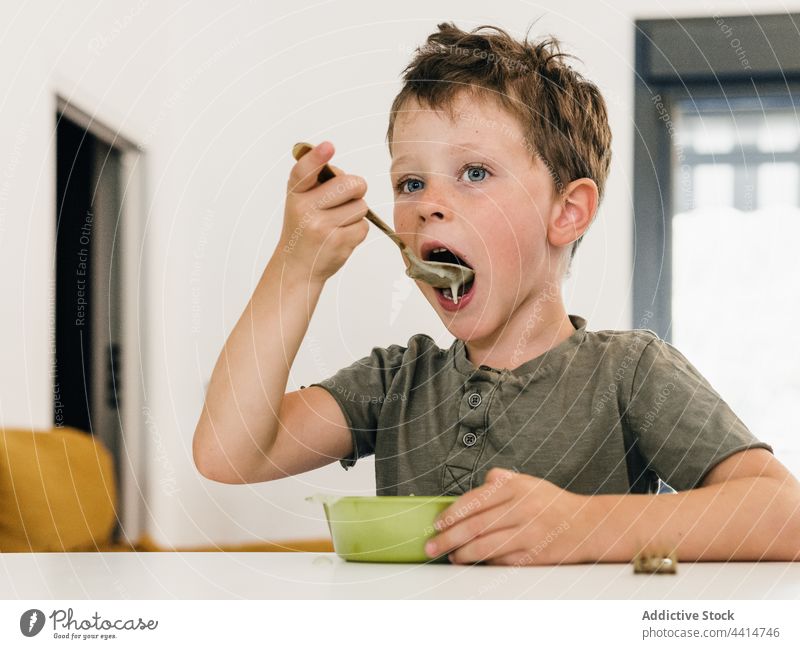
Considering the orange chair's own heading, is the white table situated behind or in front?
in front

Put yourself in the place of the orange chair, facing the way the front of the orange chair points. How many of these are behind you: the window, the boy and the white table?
0

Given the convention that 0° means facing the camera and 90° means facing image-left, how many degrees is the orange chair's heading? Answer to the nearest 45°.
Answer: approximately 315°

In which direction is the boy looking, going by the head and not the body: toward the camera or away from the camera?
toward the camera

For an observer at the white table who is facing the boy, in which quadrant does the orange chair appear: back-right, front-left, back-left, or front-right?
front-left

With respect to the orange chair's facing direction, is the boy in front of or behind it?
in front
